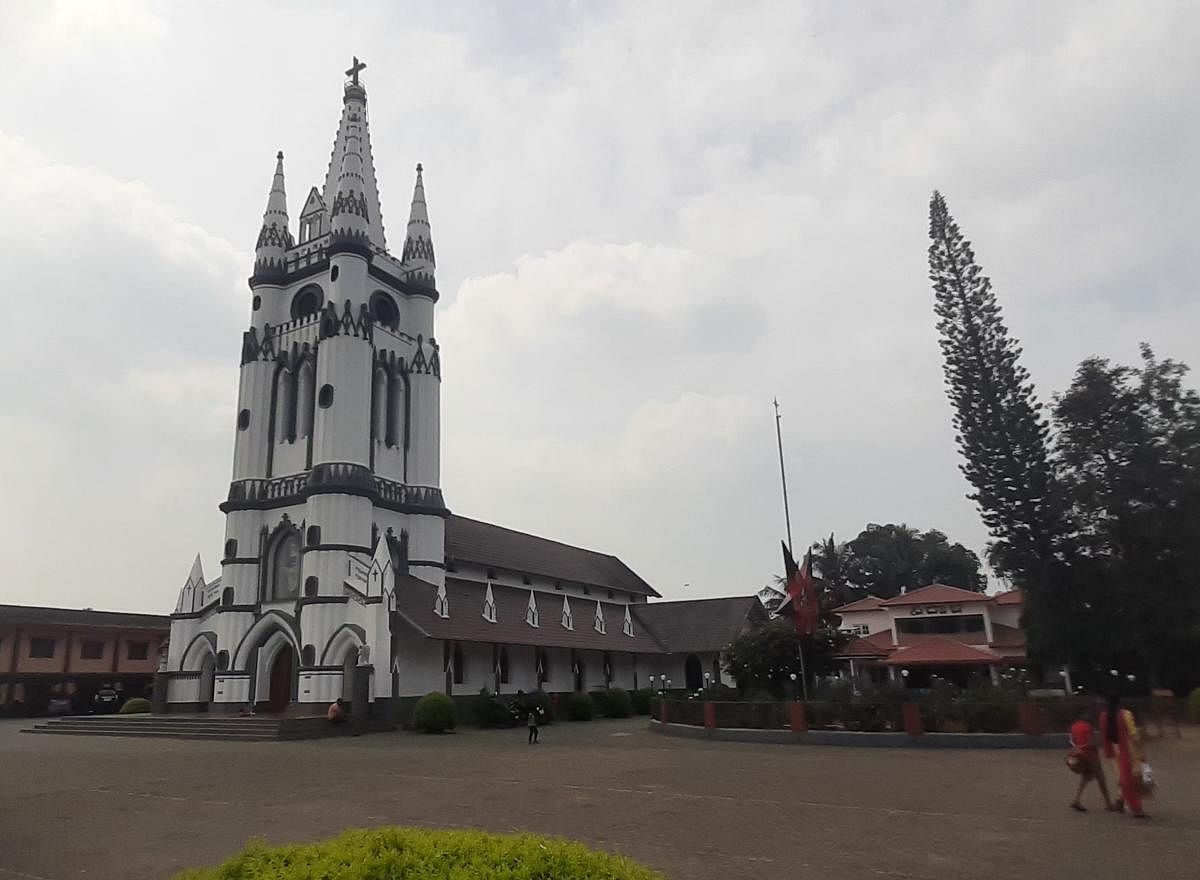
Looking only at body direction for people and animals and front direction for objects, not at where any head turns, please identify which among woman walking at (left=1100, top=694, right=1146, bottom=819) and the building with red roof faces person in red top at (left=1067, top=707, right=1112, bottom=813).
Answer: the building with red roof

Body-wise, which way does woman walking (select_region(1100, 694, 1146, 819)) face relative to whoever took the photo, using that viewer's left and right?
facing away from the viewer and to the right of the viewer

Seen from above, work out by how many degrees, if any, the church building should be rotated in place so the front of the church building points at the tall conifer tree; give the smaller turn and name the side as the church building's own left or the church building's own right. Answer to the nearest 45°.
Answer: approximately 135° to the church building's own left

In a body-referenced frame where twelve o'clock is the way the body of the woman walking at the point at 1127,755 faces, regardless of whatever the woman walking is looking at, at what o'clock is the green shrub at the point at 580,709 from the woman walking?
The green shrub is roughly at 9 o'clock from the woman walking.

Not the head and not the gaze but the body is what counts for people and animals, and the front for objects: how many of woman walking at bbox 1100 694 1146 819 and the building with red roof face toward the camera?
1

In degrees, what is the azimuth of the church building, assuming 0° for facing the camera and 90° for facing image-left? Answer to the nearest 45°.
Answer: approximately 45°

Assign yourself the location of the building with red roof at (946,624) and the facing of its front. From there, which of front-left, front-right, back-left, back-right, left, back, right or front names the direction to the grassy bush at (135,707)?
front-right

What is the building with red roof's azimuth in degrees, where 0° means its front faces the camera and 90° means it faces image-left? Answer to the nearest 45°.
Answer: approximately 0°
